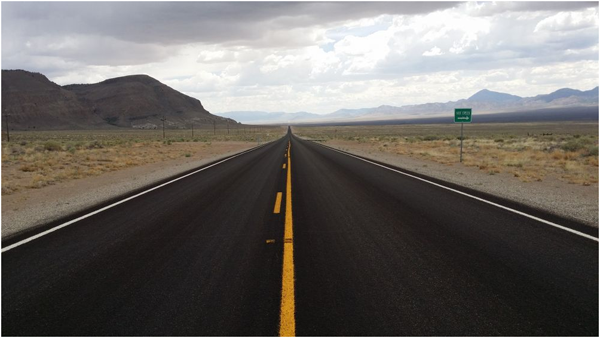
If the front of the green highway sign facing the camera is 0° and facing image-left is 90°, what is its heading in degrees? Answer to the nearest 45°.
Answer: approximately 0°
